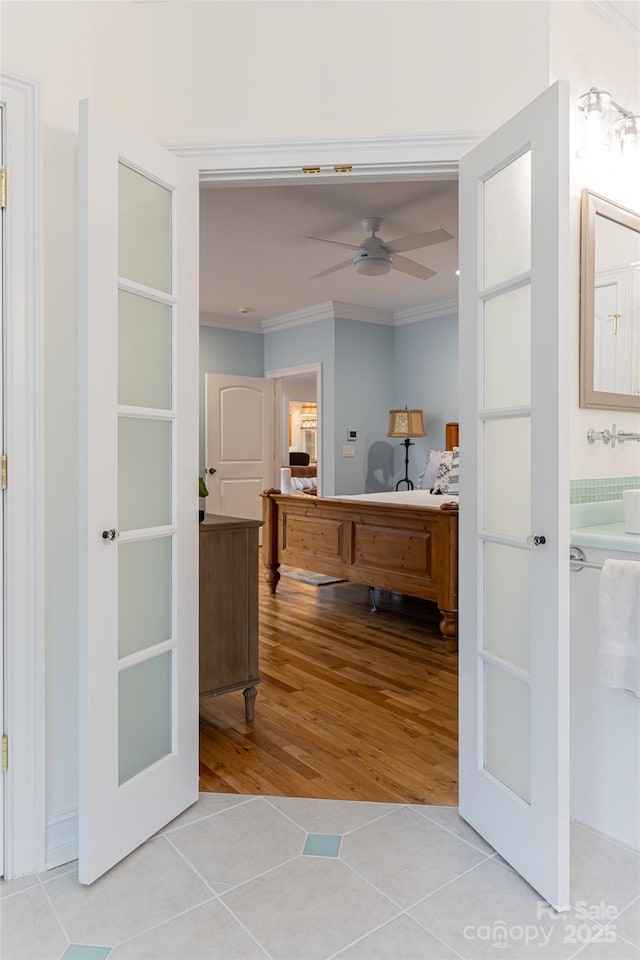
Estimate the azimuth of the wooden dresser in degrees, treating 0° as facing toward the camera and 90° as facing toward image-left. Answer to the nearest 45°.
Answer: approximately 225°

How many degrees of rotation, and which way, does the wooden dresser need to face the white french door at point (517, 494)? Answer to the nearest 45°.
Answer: approximately 90° to its right

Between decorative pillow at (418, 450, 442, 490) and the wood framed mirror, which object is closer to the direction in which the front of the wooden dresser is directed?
the decorative pillow

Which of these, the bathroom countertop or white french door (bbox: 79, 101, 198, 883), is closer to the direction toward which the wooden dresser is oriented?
the bathroom countertop

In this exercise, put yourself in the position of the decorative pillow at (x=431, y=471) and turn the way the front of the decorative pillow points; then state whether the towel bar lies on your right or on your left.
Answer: on your left

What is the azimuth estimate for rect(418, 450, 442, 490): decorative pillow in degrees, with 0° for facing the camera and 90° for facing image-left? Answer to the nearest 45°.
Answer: approximately 45°
